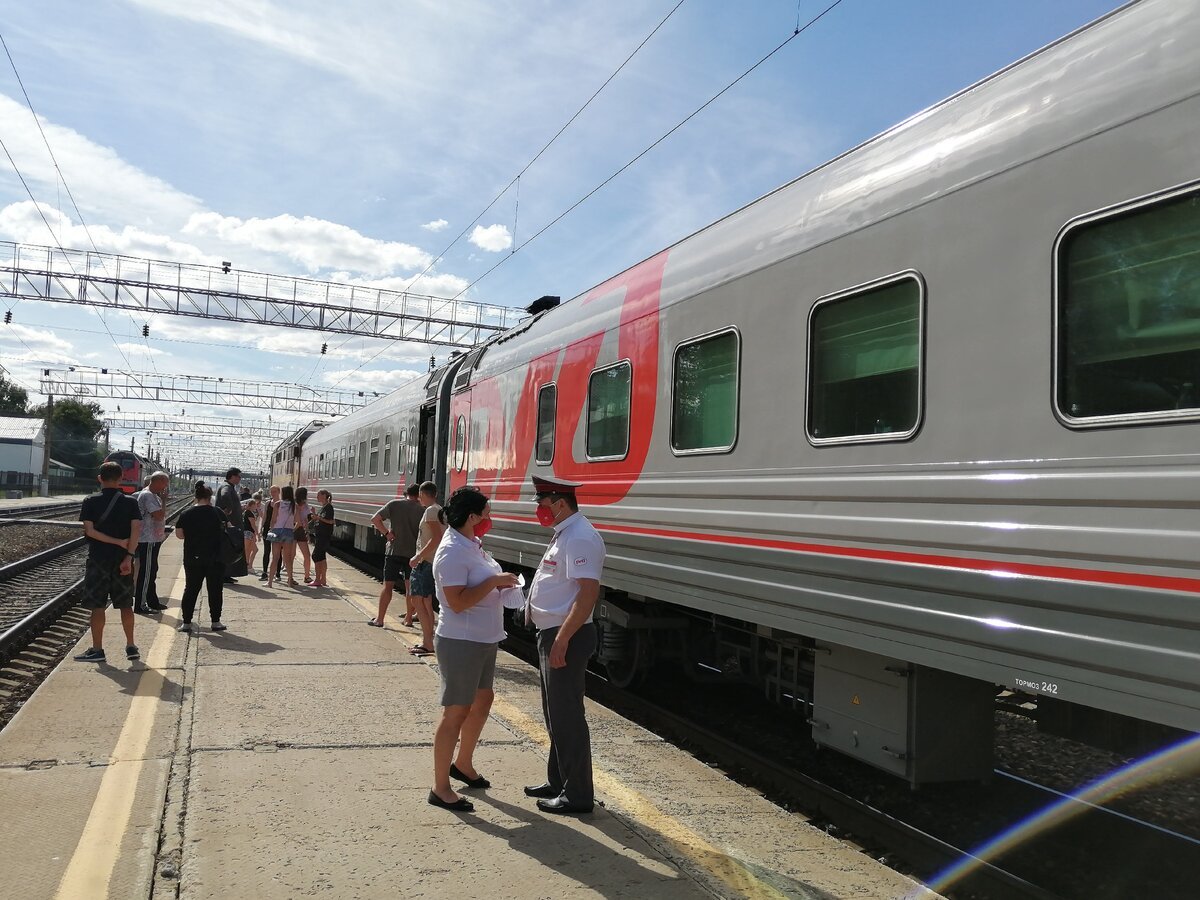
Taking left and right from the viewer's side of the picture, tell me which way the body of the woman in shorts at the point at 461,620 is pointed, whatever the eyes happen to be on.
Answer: facing to the right of the viewer

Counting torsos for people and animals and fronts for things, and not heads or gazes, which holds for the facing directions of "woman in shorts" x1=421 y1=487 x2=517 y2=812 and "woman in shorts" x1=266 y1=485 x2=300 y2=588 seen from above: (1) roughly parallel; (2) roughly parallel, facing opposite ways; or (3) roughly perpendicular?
roughly perpendicular

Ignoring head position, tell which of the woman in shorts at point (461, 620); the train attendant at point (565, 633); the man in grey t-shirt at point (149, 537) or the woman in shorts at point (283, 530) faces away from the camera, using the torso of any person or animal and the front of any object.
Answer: the woman in shorts at point (283, 530)

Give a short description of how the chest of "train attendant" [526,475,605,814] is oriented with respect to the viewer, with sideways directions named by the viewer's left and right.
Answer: facing to the left of the viewer

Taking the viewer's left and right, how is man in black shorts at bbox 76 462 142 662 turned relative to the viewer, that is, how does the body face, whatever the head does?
facing away from the viewer

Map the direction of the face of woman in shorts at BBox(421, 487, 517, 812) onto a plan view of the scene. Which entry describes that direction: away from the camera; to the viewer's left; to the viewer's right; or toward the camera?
to the viewer's right

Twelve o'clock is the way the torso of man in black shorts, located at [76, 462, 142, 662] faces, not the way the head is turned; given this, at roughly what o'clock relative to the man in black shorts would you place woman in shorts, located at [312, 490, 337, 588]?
The woman in shorts is roughly at 1 o'clock from the man in black shorts.

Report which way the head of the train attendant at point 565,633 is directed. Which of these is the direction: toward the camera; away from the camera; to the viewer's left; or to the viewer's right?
to the viewer's left
